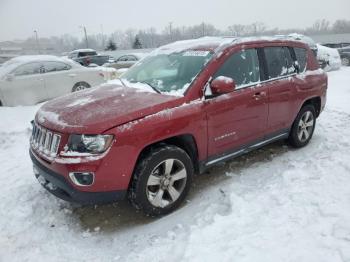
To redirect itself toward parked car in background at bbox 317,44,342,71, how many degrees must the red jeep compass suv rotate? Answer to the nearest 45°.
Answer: approximately 180°

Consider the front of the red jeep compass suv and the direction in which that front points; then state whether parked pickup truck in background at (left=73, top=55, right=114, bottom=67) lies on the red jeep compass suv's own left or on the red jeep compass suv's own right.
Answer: on the red jeep compass suv's own right

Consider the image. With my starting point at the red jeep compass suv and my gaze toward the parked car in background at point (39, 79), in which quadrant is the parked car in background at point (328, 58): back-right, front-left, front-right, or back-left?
front-right

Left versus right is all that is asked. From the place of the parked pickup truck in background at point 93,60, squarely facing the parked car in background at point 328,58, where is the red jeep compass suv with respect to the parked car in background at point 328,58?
right

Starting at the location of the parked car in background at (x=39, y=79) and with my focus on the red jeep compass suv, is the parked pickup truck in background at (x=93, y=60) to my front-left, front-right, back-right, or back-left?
back-left

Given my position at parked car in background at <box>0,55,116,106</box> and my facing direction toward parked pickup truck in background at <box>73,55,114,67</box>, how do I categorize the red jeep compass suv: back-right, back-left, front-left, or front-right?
back-right

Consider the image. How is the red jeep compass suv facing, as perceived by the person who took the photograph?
facing the viewer and to the left of the viewer

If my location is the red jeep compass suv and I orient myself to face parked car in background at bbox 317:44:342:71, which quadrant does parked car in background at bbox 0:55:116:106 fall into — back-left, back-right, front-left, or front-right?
front-left

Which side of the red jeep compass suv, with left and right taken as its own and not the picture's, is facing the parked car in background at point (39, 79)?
right
